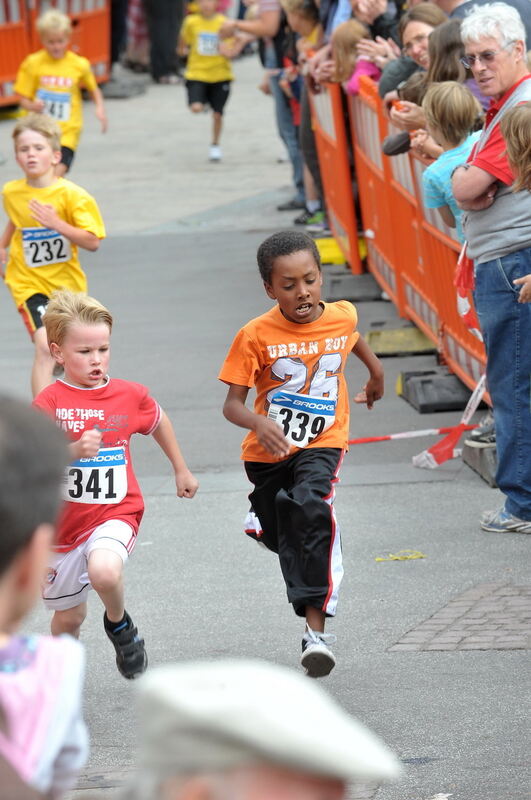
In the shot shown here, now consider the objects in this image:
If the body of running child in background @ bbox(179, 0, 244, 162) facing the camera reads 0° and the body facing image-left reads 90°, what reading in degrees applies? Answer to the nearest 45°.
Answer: approximately 0°

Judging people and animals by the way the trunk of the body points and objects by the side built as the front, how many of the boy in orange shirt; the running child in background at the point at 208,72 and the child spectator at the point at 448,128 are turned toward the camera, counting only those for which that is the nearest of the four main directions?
2

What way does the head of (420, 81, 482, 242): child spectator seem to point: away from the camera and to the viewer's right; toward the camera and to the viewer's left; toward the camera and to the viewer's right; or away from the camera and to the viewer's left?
away from the camera and to the viewer's left

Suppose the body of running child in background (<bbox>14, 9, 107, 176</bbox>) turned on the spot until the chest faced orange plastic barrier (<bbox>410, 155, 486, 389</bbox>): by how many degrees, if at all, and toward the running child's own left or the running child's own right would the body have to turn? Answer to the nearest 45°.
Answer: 0° — they already face it

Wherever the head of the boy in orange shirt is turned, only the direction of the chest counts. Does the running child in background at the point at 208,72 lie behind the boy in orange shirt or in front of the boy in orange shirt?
behind

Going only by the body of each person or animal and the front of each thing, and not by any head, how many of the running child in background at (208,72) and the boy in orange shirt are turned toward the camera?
2

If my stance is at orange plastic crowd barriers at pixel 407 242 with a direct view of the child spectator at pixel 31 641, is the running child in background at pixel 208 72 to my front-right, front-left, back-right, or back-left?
back-right

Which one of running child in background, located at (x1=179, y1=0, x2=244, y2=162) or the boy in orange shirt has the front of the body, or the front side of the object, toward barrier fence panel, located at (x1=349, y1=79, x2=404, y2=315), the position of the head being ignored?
the running child in background

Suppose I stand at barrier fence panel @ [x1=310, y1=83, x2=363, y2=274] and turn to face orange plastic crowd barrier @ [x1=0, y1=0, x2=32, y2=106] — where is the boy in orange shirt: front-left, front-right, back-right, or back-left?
back-left

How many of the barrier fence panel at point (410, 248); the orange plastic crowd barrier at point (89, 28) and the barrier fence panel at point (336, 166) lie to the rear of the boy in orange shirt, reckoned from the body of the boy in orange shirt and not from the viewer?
3

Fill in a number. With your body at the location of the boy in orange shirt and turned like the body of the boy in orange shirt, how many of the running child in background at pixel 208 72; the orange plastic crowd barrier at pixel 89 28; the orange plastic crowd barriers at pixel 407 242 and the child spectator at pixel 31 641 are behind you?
3

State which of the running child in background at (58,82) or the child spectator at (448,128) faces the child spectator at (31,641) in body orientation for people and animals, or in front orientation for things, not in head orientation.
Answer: the running child in background

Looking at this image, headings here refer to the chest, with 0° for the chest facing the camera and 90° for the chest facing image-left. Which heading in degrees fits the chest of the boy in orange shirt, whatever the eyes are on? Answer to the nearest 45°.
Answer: approximately 0°

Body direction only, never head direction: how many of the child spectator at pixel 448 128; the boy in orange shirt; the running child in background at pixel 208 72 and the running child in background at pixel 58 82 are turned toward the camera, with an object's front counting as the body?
3

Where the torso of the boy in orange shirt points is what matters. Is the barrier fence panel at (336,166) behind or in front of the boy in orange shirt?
behind

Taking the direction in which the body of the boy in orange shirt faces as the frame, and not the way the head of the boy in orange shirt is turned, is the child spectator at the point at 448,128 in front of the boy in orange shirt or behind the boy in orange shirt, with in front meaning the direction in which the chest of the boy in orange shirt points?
behind

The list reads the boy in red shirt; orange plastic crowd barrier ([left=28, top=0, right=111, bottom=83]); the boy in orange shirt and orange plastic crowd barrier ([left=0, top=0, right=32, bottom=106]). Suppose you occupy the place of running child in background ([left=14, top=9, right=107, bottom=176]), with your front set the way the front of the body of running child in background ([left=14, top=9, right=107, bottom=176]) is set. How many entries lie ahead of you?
2
